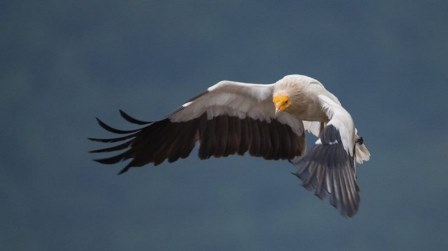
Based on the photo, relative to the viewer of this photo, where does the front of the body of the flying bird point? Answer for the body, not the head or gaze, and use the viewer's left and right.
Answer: facing the viewer and to the left of the viewer
